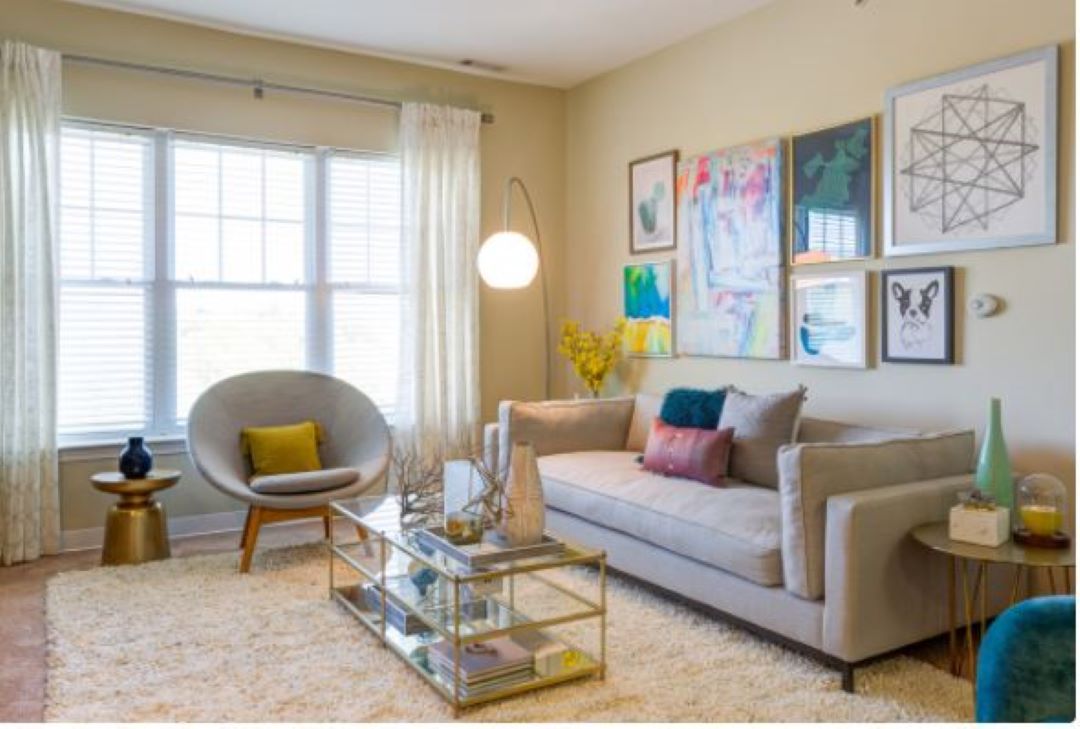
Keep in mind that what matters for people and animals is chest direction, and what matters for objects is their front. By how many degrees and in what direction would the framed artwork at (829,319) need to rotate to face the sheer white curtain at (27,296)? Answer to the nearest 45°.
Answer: approximately 45° to its right

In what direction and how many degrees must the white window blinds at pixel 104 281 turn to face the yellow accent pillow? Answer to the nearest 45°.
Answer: approximately 45° to its left

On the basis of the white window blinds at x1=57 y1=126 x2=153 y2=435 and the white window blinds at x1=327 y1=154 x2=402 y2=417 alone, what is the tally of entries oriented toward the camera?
2

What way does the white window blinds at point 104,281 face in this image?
toward the camera

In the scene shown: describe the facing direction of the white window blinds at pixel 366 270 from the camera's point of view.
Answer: facing the viewer

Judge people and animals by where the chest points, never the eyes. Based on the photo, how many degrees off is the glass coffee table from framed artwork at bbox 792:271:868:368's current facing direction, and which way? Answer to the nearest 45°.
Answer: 0° — it already faces it

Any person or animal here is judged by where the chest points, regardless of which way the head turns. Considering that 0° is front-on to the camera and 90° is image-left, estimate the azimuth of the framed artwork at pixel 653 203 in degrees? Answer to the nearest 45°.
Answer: approximately 45°

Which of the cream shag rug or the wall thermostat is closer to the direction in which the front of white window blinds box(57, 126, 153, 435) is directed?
the cream shag rug

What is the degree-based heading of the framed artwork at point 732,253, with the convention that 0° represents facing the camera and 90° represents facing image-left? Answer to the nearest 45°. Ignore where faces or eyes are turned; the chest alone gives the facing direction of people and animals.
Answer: approximately 45°

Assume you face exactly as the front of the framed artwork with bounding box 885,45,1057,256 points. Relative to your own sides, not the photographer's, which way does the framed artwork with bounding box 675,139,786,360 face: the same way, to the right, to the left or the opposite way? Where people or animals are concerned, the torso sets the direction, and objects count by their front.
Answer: the same way

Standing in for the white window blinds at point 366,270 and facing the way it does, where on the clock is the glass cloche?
The glass cloche is roughly at 11 o'clock from the white window blinds.

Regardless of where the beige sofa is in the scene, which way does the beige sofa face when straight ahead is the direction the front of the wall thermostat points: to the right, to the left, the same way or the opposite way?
the same way

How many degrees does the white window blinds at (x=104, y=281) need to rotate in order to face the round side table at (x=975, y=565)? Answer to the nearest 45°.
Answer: approximately 45° to its left

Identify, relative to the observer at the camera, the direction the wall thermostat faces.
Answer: facing the viewer and to the left of the viewer

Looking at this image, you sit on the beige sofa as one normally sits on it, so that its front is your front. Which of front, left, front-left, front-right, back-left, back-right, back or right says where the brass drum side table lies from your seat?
front-right

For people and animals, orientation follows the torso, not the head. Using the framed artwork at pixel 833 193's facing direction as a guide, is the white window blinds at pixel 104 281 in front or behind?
in front
